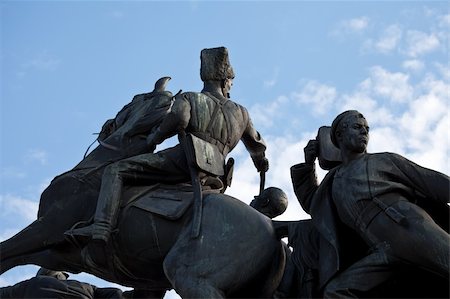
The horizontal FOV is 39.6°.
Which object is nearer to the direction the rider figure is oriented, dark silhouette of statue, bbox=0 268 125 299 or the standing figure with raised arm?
the dark silhouette of statue

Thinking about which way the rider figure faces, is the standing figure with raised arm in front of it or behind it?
behind

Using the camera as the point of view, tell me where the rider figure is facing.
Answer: facing away from the viewer and to the left of the viewer
